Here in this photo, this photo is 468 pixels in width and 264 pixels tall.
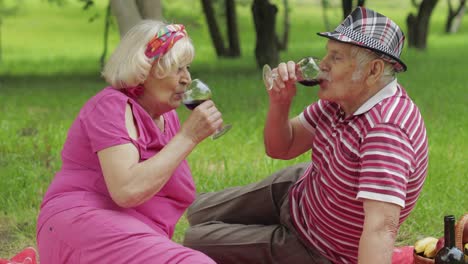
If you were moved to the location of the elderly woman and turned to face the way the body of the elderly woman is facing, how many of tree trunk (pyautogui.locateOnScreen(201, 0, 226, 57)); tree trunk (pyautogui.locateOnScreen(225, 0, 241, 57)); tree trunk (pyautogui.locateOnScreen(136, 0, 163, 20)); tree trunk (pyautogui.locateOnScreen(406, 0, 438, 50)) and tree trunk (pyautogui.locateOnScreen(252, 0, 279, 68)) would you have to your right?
0

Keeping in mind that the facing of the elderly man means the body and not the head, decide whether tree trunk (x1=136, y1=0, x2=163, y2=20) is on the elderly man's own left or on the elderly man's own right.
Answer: on the elderly man's own right

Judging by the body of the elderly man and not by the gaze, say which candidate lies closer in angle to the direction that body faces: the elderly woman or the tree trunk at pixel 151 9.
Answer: the elderly woman

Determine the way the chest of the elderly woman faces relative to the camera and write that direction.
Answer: to the viewer's right

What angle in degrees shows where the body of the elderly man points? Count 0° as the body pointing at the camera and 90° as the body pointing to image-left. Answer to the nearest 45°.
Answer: approximately 90°

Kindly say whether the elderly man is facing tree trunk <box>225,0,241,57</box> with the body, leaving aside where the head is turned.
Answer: no

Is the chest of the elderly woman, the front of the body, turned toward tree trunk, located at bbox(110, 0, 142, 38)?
no

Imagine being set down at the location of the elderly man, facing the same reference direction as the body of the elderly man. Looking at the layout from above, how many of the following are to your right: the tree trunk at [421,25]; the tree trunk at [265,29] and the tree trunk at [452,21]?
3

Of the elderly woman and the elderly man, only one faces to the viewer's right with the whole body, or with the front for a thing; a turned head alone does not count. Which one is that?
the elderly woman

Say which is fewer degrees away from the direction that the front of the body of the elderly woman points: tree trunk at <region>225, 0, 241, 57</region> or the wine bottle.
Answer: the wine bottle

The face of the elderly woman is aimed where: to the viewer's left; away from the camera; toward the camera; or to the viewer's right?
to the viewer's right

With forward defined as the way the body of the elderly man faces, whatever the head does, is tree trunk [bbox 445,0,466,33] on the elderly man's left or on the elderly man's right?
on the elderly man's right

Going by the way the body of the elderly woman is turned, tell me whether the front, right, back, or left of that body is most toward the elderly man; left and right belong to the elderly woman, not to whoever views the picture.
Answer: front

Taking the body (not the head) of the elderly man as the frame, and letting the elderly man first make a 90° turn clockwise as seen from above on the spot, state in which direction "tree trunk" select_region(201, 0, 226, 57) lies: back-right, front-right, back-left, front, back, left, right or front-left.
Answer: front

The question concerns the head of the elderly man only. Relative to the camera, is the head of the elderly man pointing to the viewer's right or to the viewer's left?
to the viewer's left

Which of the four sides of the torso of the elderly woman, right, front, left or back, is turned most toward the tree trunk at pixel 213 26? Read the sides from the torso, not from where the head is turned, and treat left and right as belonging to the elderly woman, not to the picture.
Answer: left

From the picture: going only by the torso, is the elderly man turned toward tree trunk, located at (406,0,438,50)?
no

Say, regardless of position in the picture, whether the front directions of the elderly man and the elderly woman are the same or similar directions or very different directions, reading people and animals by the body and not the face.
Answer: very different directions

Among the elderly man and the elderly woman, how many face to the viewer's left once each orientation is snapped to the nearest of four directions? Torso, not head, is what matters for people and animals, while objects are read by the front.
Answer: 1
